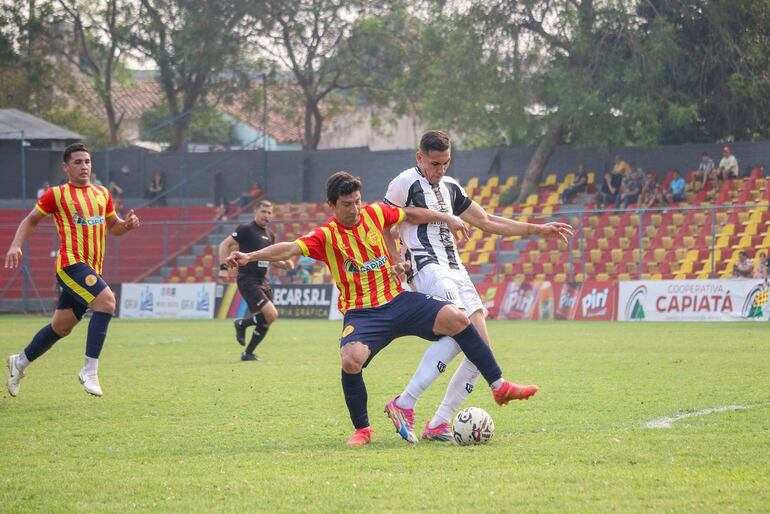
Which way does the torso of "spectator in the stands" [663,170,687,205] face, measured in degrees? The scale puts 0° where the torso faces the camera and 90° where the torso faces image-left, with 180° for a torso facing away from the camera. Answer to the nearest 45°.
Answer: approximately 45°

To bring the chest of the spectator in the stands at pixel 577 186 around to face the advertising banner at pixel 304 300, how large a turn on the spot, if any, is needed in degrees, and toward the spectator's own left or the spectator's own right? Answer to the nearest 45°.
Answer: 0° — they already face it

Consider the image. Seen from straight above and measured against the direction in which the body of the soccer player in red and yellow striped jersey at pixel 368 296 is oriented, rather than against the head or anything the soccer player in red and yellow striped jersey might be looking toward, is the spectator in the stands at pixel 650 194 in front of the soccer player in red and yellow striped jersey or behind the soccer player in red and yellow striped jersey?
behind

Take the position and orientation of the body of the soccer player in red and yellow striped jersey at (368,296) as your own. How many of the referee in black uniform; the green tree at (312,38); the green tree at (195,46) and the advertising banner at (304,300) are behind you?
4

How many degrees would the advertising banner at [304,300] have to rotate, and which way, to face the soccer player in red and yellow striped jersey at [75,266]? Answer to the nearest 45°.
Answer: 0° — it already faces them

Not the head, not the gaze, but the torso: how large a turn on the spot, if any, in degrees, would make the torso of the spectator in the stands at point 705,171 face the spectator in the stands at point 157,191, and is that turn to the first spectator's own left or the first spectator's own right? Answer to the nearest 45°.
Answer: approximately 45° to the first spectator's own right

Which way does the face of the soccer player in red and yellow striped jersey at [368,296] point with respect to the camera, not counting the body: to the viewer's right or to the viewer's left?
to the viewer's right

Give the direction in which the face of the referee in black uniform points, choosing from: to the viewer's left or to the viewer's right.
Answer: to the viewer's right

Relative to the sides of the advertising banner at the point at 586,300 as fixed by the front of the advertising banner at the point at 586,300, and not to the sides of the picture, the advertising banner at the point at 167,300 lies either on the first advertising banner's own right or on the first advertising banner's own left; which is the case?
on the first advertising banner's own right

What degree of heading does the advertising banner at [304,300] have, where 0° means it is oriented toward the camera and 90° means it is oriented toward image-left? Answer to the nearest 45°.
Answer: approximately 0°

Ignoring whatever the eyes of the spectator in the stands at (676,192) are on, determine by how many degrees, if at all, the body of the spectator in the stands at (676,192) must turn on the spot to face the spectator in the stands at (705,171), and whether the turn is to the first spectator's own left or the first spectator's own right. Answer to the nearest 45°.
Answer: approximately 180°

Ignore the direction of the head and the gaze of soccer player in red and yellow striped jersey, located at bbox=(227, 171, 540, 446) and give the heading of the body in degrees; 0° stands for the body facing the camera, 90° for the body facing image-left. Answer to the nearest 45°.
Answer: approximately 0°

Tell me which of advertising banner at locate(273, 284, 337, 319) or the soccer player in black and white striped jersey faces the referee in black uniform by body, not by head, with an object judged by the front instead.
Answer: the advertising banner
